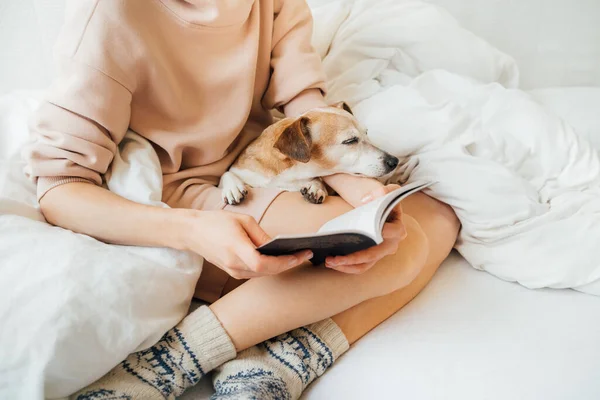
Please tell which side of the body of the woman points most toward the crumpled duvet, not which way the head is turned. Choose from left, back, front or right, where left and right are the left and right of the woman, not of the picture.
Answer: left

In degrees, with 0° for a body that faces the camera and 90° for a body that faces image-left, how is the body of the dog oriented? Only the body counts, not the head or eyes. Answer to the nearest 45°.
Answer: approximately 315°

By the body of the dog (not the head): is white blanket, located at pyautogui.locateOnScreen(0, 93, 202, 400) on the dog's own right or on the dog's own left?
on the dog's own right

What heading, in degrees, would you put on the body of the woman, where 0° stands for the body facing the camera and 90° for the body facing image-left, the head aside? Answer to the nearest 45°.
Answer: approximately 315°
